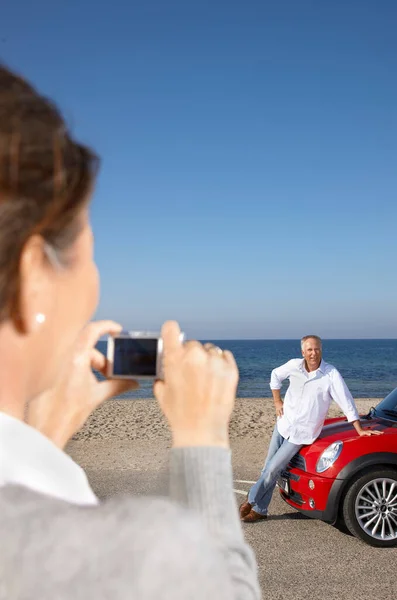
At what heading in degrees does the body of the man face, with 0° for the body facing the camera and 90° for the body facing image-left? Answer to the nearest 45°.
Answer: approximately 0°
